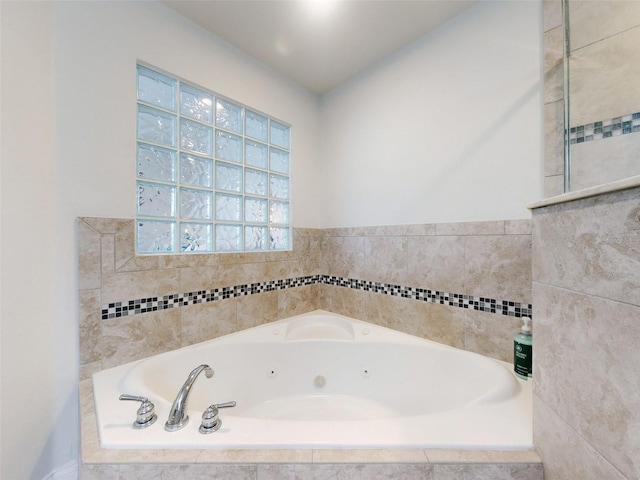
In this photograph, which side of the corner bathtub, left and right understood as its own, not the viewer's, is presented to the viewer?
front
